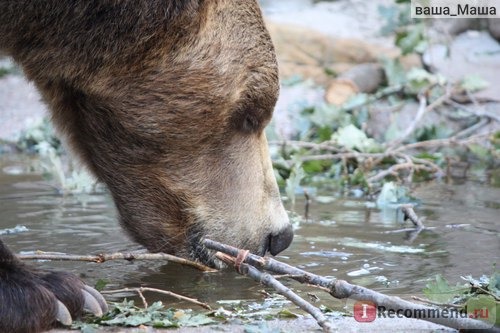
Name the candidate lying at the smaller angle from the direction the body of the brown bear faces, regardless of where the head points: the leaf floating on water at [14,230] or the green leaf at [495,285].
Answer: the green leaf

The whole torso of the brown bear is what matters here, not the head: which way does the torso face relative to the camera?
to the viewer's right

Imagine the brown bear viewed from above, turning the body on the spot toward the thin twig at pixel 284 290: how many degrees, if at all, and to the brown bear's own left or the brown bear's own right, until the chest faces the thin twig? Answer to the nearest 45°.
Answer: approximately 45° to the brown bear's own right

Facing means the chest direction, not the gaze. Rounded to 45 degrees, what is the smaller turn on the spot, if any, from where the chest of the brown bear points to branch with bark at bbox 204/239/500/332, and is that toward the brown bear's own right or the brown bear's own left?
approximately 45° to the brown bear's own right

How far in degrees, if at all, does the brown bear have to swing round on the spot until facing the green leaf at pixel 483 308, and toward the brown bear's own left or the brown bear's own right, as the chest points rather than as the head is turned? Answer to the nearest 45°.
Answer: approximately 45° to the brown bear's own right
